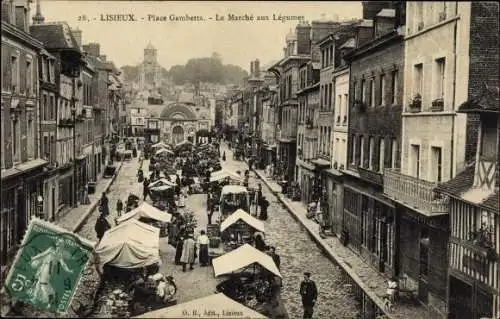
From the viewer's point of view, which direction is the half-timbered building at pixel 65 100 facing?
to the viewer's right

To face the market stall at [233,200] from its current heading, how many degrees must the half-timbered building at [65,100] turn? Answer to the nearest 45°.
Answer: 0° — it already faces it

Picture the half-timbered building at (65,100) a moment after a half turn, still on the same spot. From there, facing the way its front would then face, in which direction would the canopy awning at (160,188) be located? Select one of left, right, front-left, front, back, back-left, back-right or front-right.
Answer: back

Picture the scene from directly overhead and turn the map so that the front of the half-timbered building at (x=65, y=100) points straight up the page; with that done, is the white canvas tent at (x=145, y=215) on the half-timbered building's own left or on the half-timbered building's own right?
on the half-timbered building's own right

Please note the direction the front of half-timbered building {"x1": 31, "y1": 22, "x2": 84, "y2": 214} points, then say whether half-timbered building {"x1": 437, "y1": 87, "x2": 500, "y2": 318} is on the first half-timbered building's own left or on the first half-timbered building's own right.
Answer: on the first half-timbered building's own right

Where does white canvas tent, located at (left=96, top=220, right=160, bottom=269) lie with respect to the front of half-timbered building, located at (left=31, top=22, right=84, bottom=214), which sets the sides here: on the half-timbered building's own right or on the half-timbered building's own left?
on the half-timbered building's own right
